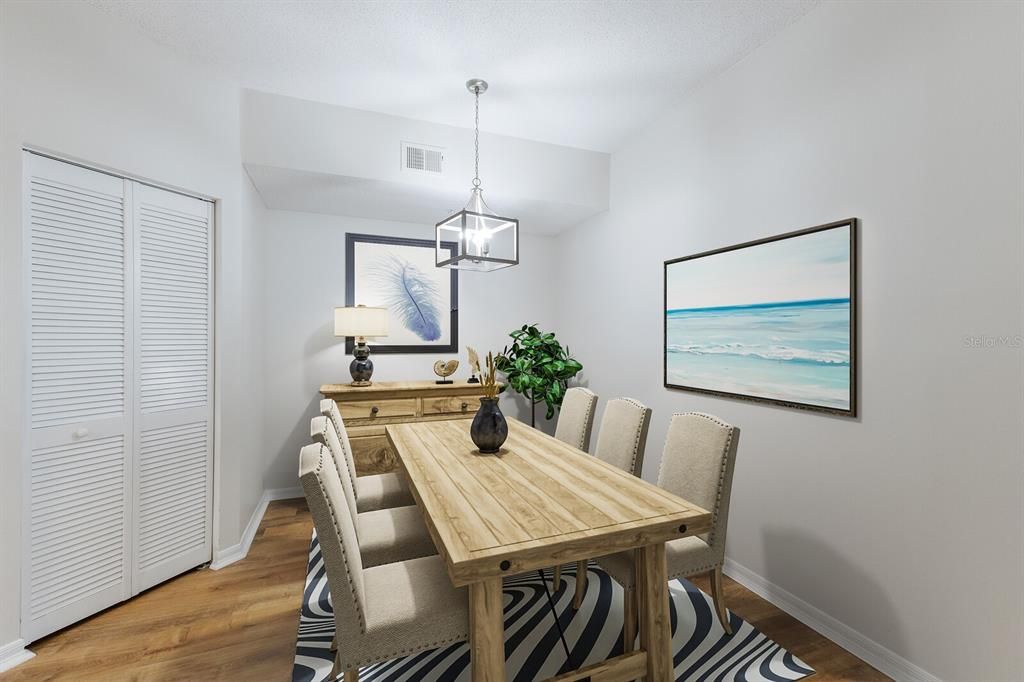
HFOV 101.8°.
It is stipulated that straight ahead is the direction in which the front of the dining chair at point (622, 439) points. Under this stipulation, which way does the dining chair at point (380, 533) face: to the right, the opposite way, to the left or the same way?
the opposite way

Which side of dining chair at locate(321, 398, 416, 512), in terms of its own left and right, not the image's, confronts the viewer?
right

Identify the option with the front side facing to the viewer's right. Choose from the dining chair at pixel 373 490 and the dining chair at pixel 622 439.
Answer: the dining chair at pixel 373 490

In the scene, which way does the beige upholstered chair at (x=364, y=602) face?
to the viewer's right

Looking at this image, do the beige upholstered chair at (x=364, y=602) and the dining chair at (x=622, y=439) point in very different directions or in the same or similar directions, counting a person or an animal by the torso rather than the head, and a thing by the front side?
very different directions

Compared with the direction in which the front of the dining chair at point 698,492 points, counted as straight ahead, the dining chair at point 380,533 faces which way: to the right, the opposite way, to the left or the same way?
the opposite way

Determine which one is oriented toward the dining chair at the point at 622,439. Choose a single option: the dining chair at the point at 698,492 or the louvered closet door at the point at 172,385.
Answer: the louvered closet door

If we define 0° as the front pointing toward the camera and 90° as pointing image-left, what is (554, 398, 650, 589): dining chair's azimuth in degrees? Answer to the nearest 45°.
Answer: approximately 45°

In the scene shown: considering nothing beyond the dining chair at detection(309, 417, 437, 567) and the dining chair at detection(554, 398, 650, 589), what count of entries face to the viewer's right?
1

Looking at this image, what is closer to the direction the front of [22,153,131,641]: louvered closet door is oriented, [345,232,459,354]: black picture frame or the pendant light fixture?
the pendant light fixture

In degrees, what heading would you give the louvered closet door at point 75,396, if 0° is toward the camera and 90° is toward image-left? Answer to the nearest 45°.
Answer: approximately 315°

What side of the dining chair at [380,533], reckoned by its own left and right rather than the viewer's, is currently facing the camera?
right
